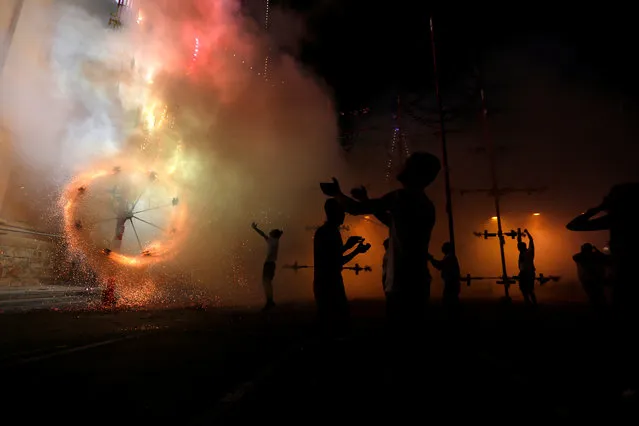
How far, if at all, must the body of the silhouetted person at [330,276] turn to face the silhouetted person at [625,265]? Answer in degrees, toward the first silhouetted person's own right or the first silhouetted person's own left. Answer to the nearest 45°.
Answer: approximately 45° to the first silhouetted person's own right

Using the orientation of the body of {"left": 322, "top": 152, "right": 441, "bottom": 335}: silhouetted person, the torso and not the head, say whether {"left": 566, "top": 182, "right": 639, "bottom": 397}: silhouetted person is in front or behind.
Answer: behind

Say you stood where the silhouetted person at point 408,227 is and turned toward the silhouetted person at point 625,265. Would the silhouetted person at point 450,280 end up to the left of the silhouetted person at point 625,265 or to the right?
left

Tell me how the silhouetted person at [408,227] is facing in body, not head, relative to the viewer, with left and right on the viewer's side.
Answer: facing to the left of the viewer

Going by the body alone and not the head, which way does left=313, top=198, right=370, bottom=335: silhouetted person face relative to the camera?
to the viewer's right

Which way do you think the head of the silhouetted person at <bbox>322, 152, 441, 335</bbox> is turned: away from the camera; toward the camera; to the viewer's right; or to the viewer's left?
to the viewer's left

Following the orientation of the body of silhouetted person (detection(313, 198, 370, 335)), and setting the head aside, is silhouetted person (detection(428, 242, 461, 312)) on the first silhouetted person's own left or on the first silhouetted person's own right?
on the first silhouetted person's own left

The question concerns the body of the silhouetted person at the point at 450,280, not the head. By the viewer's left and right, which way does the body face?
facing to the left of the viewer

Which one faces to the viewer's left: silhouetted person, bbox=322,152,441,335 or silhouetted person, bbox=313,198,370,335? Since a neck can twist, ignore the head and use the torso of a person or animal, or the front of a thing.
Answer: silhouetted person, bbox=322,152,441,335

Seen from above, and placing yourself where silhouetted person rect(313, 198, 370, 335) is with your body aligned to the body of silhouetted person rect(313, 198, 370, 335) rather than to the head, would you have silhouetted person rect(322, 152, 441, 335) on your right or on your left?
on your right

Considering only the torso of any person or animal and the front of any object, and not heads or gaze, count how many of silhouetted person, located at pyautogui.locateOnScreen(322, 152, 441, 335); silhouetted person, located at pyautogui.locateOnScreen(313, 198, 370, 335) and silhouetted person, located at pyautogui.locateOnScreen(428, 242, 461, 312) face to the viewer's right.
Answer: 1

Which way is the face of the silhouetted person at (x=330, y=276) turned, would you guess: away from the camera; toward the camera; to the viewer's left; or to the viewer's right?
to the viewer's right
